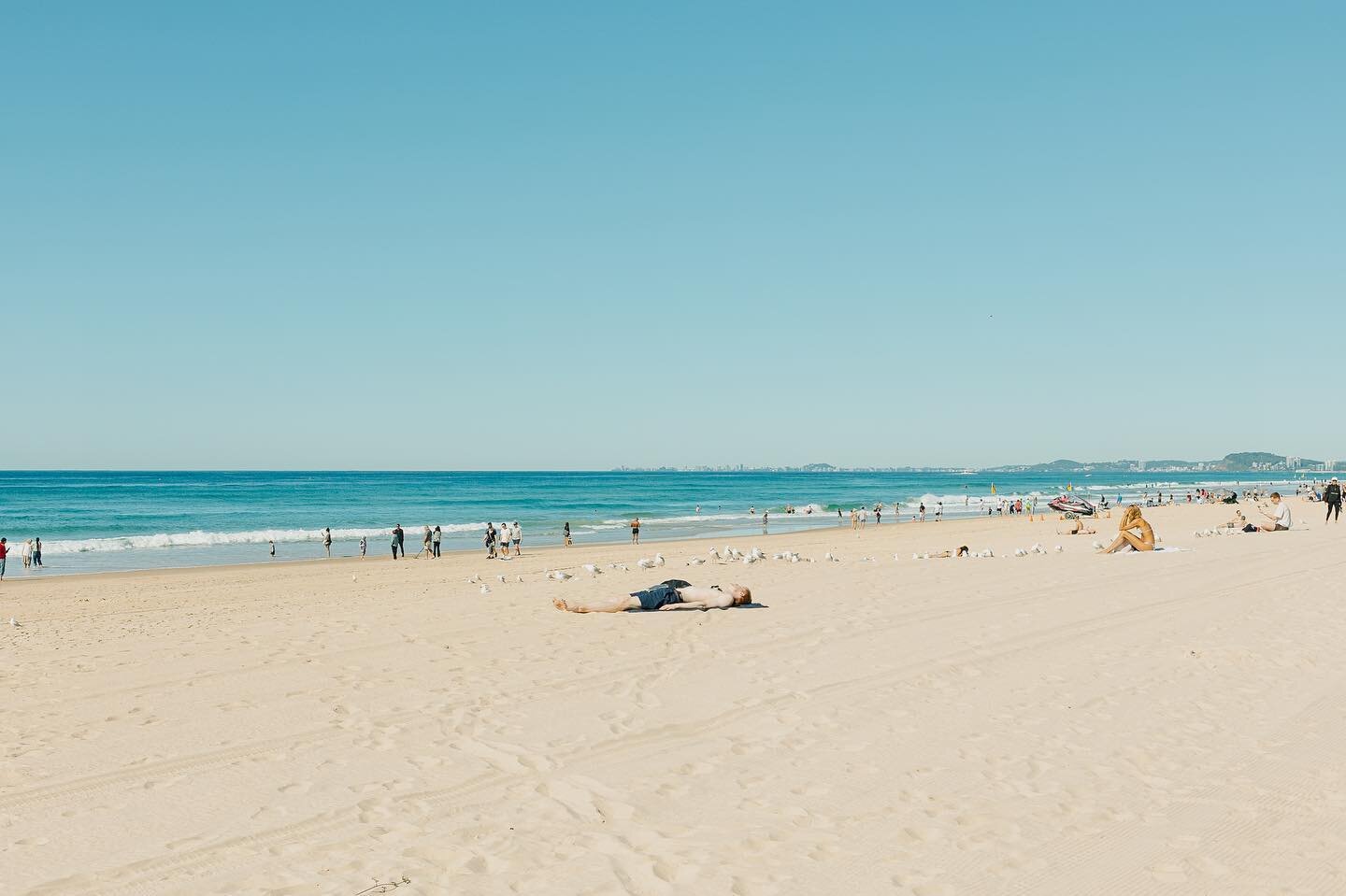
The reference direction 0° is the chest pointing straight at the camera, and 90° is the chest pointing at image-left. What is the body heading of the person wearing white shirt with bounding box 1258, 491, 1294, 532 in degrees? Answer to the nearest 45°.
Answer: approximately 90°

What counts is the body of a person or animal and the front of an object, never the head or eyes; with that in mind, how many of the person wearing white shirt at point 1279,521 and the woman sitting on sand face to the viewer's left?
2

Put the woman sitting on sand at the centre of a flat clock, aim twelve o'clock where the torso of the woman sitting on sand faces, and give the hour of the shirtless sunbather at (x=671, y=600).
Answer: The shirtless sunbather is roughly at 10 o'clock from the woman sitting on sand.

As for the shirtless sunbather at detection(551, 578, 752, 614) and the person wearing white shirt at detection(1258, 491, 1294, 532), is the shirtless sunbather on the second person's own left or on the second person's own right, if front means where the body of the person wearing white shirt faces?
on the second person's own left

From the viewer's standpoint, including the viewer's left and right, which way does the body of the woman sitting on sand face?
facing to the left of the viewer

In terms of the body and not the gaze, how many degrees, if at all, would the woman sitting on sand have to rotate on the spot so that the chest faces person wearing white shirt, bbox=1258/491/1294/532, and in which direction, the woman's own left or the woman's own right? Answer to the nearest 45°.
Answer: approximately 135° to the woman's own right

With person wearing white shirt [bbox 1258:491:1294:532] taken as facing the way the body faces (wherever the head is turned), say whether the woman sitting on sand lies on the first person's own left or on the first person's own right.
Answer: on the first person's own left

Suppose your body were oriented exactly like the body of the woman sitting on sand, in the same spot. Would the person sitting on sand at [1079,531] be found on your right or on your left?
on your right
